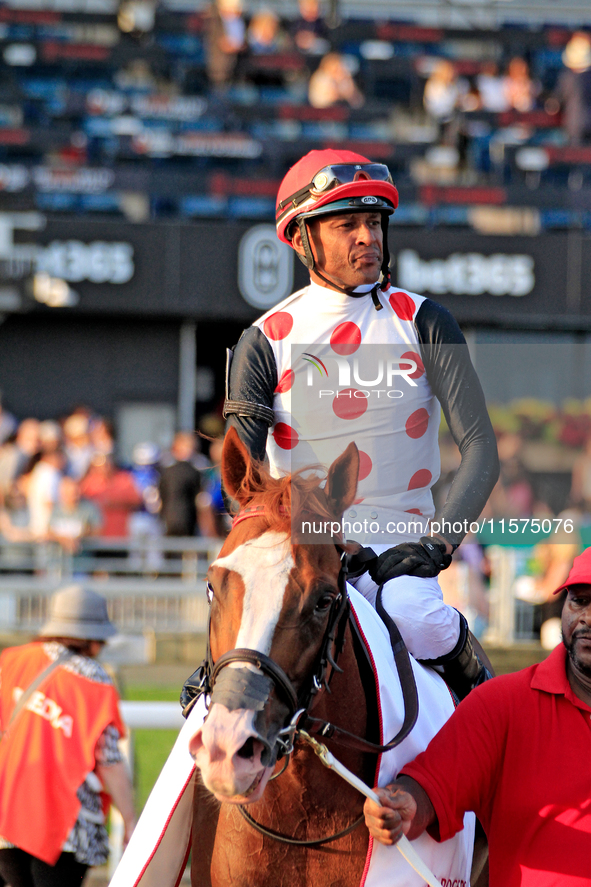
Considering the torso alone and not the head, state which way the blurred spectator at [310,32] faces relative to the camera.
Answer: toward the camera

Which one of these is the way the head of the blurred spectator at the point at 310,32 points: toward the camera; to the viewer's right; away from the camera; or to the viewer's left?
toward the camera

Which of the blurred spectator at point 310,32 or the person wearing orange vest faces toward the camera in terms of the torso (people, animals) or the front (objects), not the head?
the blurred spectator

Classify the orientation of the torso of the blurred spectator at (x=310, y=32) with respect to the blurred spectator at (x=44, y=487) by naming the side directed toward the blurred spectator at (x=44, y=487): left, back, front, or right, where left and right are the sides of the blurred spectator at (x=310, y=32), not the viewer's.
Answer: front

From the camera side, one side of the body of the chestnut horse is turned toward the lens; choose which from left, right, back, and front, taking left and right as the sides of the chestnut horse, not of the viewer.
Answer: front

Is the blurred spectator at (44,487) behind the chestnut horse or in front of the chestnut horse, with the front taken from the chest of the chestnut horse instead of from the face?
behind

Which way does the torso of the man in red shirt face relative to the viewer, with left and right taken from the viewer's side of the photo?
facing the viewer

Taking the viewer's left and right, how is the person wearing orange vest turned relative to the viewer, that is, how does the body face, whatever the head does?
facing away from the viewer and to the right of the viewer

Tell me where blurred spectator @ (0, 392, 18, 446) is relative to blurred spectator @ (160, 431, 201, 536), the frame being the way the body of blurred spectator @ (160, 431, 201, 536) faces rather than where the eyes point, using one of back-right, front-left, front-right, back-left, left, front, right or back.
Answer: back-right

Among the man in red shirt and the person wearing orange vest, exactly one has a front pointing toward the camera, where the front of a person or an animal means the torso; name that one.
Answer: the man in red shirt

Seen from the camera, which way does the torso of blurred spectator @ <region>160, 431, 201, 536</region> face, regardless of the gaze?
toward the camera

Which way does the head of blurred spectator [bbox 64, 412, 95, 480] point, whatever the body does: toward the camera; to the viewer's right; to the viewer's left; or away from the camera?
toward the camera
